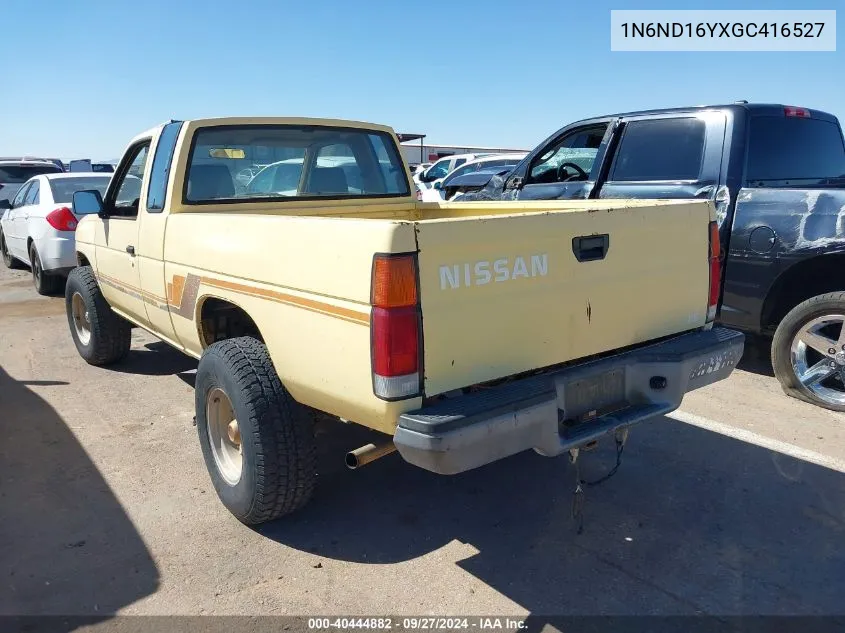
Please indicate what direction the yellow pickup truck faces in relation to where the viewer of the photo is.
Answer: facing away from the viewer and to the left of the viewer

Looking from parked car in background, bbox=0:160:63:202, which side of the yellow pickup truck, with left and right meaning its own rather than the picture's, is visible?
front

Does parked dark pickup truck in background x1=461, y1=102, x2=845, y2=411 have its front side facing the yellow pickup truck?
no

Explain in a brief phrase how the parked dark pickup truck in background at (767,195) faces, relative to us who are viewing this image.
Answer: facing away from the viewer and to the left of the viewer

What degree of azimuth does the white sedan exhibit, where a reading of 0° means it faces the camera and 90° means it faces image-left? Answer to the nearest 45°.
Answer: approximately 135°

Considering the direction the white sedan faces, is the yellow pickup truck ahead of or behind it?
behind

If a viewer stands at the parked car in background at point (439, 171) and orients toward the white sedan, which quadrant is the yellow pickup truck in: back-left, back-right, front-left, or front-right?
front-left

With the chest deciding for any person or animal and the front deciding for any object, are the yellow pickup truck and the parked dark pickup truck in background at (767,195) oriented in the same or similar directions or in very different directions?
same or similar directions

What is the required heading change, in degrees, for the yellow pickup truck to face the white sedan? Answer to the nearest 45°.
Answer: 0° — it already faces it

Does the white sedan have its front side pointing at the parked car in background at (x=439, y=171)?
no

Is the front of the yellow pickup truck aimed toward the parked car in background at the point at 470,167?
no

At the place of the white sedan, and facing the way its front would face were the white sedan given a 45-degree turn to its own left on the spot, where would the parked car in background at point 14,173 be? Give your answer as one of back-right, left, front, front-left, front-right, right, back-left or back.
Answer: right

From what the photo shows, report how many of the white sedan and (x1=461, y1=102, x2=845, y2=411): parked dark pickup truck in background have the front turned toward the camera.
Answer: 0

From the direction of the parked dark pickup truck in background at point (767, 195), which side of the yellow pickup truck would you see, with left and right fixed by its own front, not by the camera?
right
